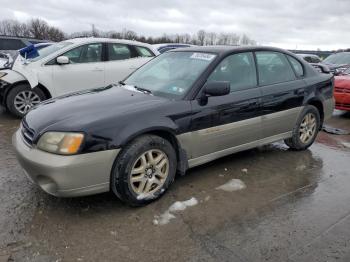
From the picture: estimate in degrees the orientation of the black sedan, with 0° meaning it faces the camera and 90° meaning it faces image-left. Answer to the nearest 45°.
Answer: approximately 45°

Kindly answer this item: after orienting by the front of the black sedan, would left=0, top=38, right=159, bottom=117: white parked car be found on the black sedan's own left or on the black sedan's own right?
on the black sedan's own right

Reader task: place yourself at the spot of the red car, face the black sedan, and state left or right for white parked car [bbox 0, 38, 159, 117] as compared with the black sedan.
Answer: right

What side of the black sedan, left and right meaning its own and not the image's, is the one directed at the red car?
back
